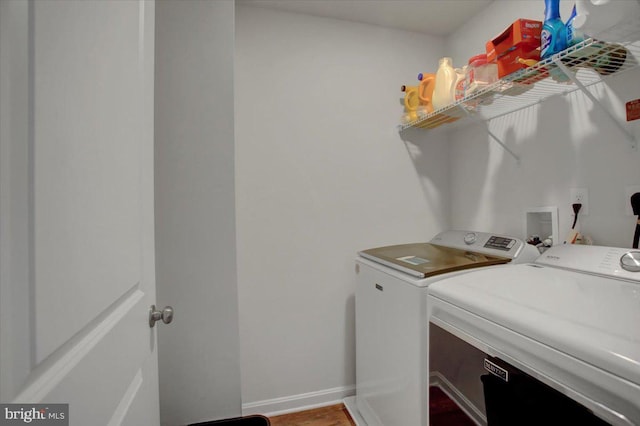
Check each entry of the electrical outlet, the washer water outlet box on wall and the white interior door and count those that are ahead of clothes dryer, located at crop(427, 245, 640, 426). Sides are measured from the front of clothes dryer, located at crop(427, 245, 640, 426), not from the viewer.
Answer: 1

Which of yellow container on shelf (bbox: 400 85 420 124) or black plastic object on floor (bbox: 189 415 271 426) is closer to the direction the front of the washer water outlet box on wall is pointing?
the black plastic object on floor

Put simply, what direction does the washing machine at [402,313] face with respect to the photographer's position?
facing the viewer and to the left of the viewer

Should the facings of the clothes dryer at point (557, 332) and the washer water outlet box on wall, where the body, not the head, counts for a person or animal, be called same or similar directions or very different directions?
same or similar directions

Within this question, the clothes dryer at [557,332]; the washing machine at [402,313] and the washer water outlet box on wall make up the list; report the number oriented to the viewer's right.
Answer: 0

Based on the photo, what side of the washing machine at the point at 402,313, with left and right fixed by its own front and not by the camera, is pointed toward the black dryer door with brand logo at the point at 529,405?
left
